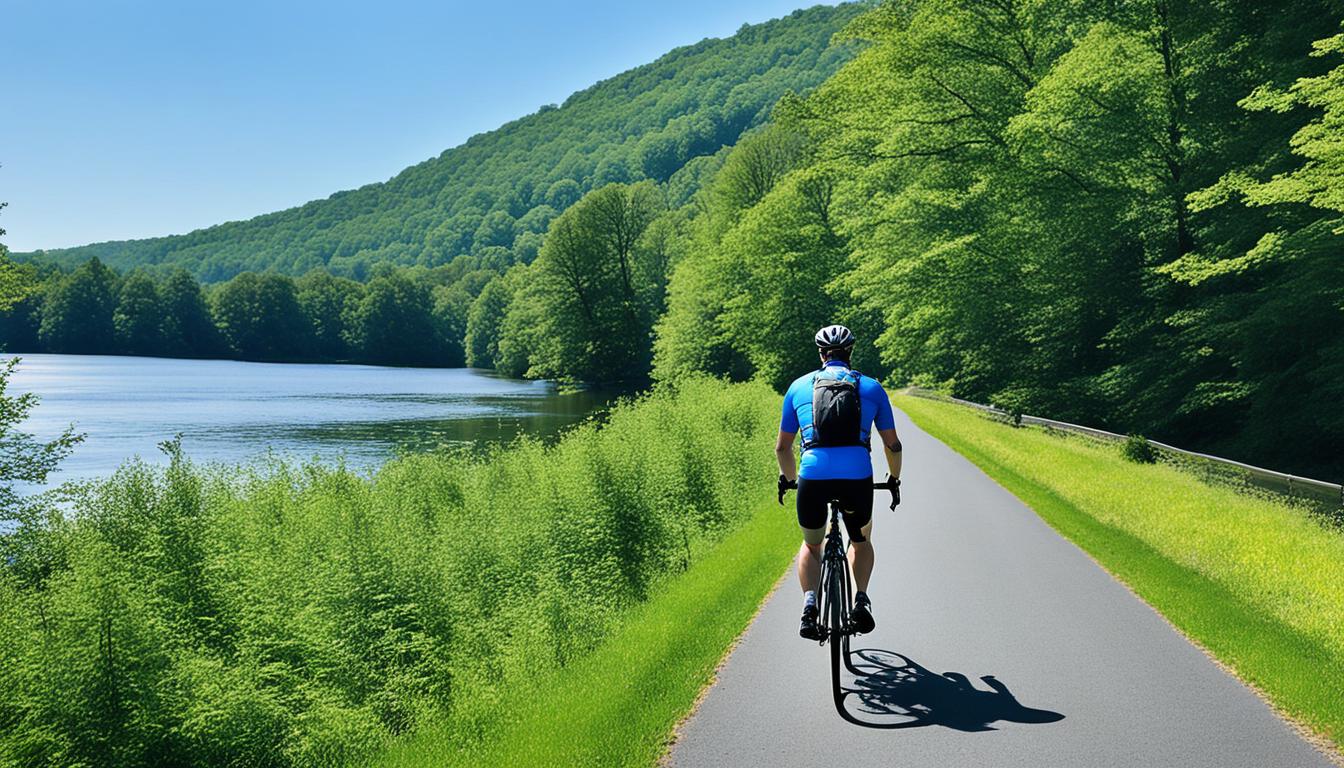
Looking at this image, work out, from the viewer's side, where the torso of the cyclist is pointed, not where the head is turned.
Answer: away from the camera

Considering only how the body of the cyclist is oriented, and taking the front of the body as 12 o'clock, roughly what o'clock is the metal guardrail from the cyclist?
The metal guardrail is roughly at 1 o'clock from the cyclist.

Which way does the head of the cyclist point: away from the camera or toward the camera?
away from the camera
